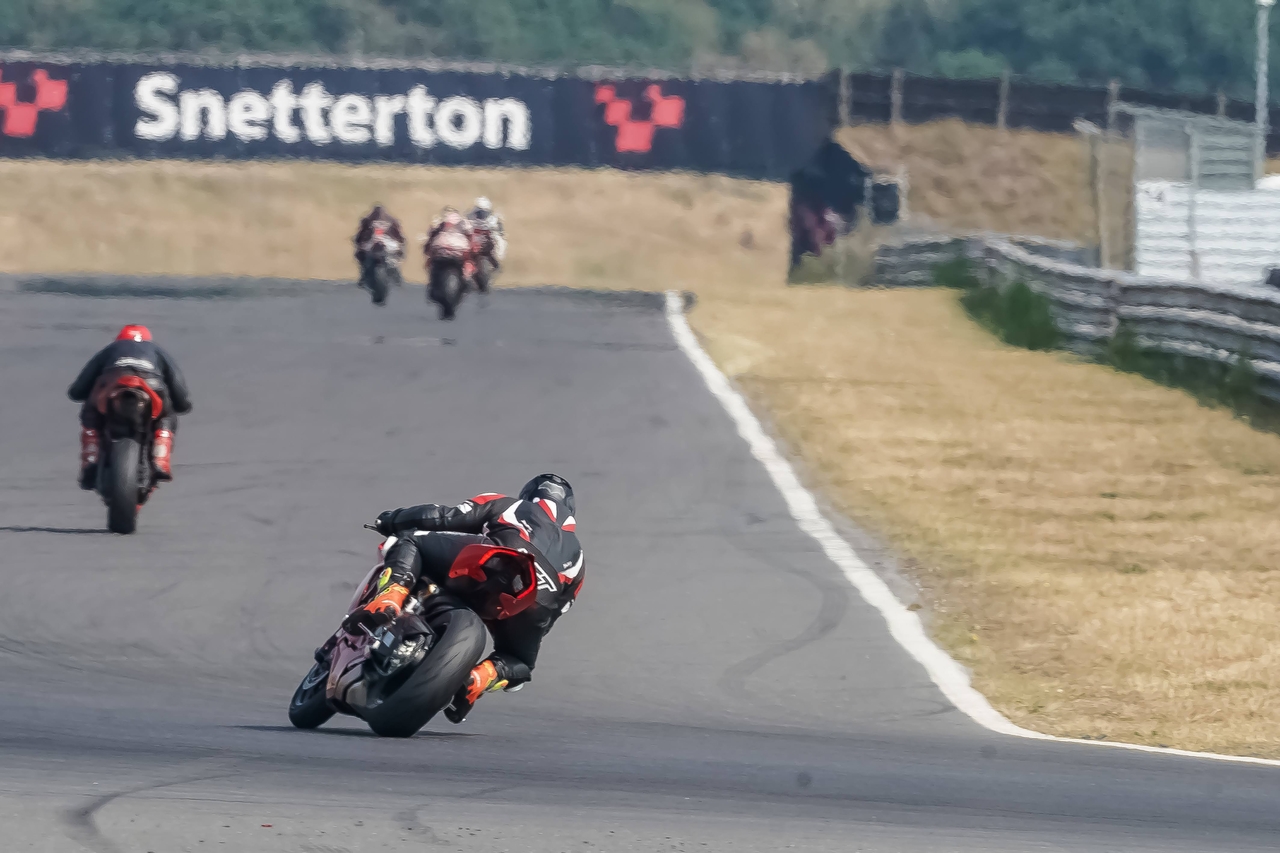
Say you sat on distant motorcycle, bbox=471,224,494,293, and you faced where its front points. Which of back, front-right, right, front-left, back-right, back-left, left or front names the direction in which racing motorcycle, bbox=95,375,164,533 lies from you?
back

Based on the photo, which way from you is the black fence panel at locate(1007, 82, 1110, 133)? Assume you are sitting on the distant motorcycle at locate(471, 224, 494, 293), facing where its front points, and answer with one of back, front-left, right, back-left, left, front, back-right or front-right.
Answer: front-right

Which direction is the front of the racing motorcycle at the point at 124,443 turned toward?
away from the camera

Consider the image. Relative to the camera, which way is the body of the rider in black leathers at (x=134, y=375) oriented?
away from the camera

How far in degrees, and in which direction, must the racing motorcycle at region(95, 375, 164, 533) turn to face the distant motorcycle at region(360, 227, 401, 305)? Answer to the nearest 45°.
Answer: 0° — it already faces it

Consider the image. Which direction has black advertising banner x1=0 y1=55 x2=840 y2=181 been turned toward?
toward the camera

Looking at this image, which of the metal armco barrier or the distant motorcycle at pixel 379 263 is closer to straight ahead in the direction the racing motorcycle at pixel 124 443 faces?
the distant motorcycle

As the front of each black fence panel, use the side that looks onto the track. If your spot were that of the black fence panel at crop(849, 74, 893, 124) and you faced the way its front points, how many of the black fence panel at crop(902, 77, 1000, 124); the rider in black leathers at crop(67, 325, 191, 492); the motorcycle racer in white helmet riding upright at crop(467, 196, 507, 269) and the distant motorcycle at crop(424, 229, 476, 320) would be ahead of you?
3

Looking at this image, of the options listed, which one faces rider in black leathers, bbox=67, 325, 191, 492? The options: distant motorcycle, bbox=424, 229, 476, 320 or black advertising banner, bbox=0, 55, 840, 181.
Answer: the black advertising banner

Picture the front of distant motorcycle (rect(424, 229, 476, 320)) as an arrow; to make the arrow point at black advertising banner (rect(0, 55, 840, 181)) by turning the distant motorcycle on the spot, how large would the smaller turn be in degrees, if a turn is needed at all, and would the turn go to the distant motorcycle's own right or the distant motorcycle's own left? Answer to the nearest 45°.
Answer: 0° — it already faces it

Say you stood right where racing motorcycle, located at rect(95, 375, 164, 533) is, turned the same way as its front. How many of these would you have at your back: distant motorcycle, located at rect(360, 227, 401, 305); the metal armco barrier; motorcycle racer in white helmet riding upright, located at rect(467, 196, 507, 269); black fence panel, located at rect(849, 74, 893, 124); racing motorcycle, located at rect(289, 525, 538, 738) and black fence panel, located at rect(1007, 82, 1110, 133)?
1

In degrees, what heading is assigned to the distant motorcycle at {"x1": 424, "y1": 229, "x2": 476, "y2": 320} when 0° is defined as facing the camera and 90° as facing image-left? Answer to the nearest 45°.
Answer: approximately 180°

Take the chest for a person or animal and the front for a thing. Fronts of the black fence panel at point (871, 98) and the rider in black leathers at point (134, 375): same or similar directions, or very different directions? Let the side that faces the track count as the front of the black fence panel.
very different directions

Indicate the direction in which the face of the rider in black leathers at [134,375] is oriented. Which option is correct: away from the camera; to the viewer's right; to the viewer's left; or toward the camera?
away from the camera

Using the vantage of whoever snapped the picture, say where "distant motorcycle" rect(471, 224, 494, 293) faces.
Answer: facing away from the viewer

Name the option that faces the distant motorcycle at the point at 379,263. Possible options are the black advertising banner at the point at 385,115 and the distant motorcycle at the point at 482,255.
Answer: the black advertising banner

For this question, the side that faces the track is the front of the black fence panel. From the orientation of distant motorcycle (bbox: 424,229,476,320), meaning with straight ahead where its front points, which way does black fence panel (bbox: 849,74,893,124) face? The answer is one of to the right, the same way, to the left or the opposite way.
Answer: the opposite way

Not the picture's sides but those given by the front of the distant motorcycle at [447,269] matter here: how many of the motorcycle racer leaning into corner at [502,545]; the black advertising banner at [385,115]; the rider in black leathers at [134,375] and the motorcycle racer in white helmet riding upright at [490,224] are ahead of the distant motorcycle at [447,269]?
2
